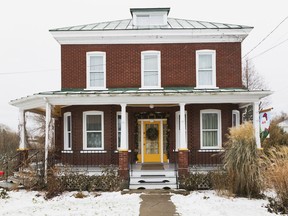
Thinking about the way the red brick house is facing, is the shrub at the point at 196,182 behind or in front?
in front

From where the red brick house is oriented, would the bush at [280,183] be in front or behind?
in front

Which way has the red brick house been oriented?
toward the camera

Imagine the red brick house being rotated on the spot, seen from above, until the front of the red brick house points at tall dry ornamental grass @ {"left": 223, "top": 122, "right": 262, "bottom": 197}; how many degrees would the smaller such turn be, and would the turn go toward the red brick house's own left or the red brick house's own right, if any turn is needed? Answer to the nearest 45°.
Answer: approximately 45° to the red brick house's own left
